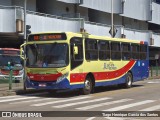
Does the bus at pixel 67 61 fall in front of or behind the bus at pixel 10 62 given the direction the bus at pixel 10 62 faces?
in front

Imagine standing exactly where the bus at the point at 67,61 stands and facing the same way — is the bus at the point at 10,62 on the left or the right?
on its right

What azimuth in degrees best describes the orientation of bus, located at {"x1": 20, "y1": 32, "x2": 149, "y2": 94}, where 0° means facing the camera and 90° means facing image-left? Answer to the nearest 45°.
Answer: approximately 45°

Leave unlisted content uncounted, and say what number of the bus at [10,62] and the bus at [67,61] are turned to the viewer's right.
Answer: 0

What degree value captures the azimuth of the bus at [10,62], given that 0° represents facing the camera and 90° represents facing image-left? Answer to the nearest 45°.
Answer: approximately 0°
